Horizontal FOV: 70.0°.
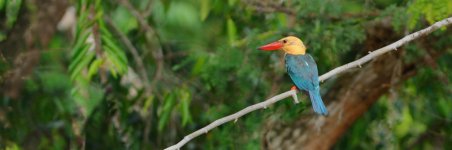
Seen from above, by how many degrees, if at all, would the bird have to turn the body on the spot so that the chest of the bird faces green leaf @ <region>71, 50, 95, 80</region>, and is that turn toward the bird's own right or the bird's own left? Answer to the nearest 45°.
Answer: approximately 45° to the bird's own left

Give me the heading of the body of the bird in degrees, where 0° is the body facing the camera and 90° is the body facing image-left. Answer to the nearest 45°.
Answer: approximately 135°
